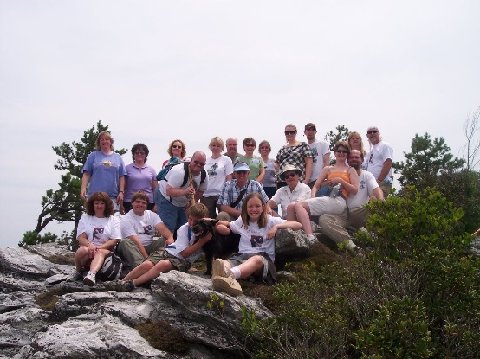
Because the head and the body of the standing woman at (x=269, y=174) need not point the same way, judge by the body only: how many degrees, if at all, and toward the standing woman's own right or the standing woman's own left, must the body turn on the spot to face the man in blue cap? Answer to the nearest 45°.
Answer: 0° — they already face them

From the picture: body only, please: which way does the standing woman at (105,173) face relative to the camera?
toward the camera

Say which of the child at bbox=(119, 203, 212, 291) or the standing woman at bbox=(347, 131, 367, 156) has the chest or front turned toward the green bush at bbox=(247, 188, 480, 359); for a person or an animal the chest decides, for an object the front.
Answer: the standing woman

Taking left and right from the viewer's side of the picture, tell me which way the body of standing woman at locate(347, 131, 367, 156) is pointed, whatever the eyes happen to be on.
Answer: facing the viewer

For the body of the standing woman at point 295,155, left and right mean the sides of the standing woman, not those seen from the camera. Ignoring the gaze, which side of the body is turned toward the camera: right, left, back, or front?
front

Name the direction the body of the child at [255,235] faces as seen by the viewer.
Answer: toward the camera

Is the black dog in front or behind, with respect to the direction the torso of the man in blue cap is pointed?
in front

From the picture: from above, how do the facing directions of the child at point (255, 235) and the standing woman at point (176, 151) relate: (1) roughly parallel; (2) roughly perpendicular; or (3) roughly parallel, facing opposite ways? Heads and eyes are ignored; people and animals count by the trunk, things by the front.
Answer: roughly parallel

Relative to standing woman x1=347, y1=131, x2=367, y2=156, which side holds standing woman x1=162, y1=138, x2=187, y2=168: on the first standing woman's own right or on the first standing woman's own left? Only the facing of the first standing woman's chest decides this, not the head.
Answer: on the first standing woman's own right

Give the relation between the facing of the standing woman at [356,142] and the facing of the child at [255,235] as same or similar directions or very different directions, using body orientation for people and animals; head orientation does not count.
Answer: same or similar directions

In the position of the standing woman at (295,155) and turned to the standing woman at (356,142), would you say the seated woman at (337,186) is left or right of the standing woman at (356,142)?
right

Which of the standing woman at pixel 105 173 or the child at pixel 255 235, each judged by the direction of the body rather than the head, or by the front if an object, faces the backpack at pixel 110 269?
the standing woman
